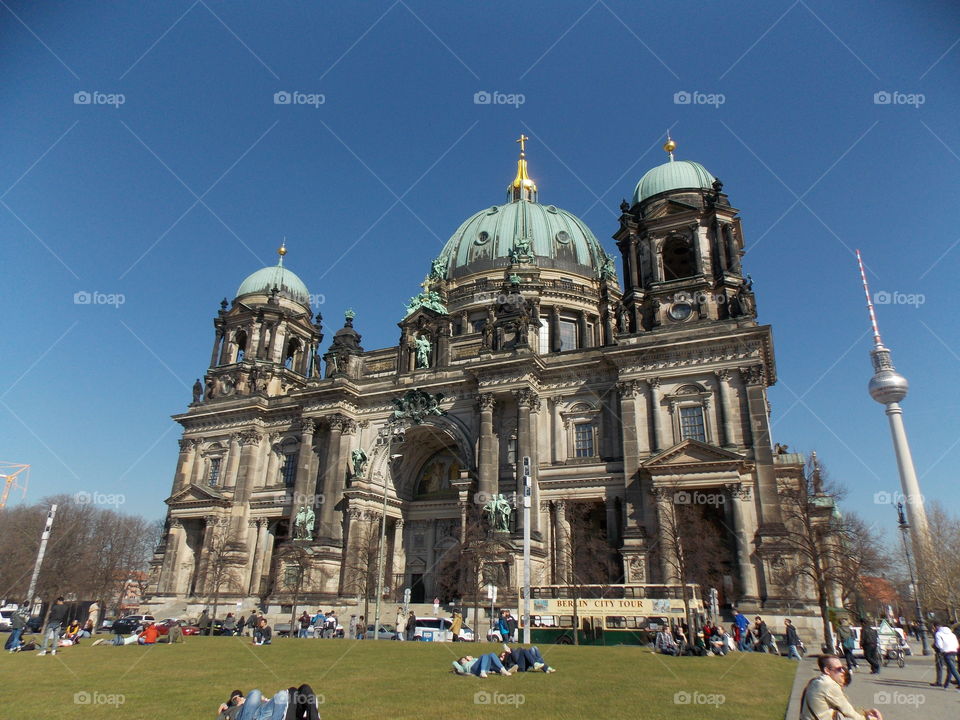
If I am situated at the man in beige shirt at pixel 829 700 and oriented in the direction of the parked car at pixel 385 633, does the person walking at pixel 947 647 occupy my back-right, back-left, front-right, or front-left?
front-right

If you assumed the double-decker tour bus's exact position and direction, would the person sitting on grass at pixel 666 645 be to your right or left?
on your right

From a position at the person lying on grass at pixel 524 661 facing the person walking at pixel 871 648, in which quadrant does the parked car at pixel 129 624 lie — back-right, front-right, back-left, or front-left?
back-left

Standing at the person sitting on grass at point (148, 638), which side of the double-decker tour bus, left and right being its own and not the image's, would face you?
back

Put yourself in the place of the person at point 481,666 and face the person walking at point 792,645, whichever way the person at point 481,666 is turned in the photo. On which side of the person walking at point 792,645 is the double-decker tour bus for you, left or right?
left

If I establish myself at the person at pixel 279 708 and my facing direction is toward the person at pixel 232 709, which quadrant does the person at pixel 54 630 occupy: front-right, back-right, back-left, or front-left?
front-right

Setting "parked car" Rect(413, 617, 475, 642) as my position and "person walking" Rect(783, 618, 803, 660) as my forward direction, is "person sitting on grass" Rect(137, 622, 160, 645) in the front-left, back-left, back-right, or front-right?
back-right

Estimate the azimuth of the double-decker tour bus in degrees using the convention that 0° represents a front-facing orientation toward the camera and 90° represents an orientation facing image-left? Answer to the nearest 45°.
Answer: approximately 270°
